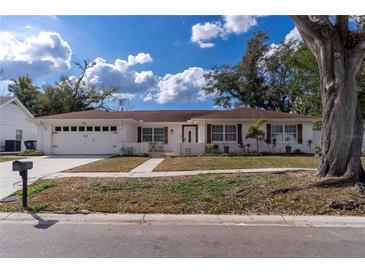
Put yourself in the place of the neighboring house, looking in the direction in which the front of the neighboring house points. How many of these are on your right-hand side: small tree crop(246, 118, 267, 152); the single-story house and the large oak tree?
0

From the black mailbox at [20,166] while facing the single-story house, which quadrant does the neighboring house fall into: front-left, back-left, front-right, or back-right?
front-left

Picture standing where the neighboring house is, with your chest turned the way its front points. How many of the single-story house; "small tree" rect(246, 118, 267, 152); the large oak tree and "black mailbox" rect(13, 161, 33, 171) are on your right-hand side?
0

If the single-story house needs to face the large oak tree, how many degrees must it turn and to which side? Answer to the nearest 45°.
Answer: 0° — it already faces it

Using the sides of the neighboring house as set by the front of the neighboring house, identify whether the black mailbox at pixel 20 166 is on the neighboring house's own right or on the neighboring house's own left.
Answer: on the neighboring house's own left

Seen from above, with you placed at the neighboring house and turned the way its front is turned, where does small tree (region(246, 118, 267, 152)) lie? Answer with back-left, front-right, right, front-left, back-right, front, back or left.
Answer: left

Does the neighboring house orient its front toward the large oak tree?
no

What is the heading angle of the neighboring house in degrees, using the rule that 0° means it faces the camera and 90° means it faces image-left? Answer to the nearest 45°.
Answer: approximately 45°

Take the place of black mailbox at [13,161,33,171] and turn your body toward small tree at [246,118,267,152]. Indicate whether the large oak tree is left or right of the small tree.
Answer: right

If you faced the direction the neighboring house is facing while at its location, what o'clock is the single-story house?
The single-story house is roughly at 9 o'clock from the neighboring house.

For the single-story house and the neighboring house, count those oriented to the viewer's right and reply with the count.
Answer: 0

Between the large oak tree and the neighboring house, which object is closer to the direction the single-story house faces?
the large oak tree

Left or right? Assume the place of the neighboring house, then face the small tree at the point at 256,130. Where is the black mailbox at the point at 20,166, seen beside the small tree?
right

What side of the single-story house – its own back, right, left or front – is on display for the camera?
front

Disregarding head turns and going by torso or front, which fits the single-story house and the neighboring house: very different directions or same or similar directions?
same or similar directions

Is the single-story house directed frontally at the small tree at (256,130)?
no

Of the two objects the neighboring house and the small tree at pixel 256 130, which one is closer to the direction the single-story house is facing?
the small tree
